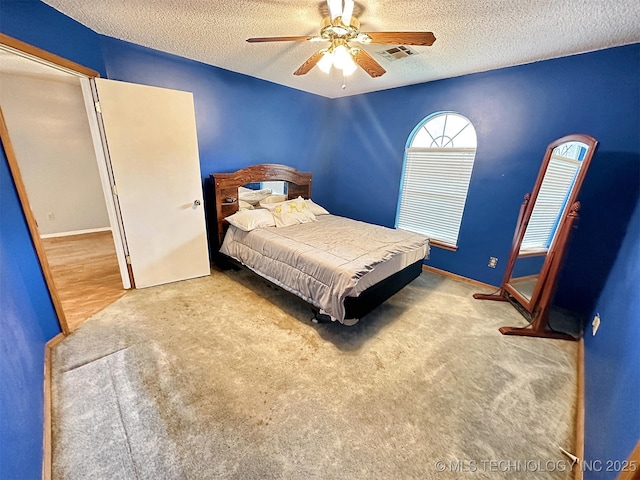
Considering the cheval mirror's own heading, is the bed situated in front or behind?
in front

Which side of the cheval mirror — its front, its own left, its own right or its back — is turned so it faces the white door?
front

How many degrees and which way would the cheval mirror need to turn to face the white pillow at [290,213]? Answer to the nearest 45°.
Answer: approximately 45° to its right

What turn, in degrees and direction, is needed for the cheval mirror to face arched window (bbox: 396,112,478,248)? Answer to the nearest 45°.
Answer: approximately 90° to its right

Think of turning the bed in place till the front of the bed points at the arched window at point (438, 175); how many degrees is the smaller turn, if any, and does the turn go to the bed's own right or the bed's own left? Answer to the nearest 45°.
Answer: approximately 90° to the bed's own left

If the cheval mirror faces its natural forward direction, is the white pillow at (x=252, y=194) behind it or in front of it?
in front

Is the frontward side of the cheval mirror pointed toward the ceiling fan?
yes

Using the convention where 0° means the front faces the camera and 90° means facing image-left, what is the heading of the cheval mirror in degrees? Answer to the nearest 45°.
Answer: approximately 45°

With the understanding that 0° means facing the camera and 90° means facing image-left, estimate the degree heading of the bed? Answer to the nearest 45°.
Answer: approximately 315°

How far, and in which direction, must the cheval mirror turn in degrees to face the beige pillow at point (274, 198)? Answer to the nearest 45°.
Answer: approximately 45° to its right
